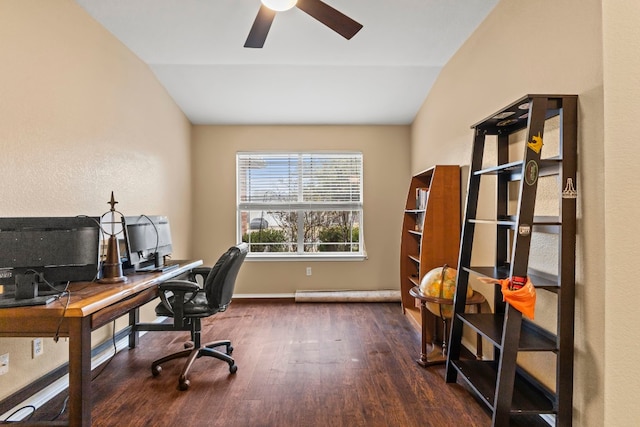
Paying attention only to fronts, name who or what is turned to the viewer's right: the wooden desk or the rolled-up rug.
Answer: the wooden desk

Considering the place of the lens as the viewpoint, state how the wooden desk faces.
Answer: facing to the right of the viewer

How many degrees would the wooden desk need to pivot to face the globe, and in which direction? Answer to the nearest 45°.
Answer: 0° — it already faces it
